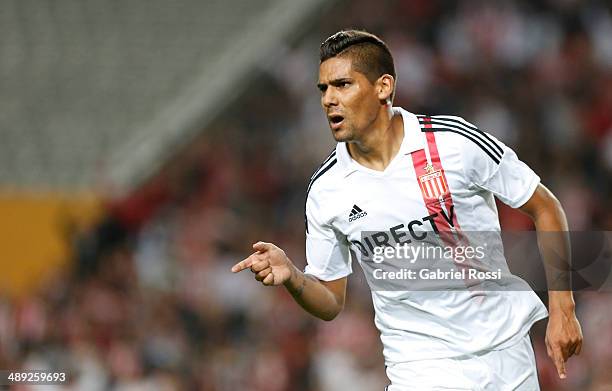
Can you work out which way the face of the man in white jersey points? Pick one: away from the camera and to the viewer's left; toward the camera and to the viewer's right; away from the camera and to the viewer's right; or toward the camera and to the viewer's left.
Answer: toward the camera and to the viewer's left

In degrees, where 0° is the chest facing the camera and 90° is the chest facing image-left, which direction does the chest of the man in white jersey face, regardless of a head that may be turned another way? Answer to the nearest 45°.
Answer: approximately 45°
